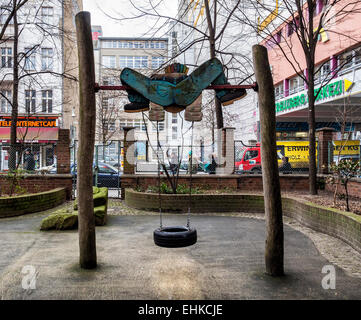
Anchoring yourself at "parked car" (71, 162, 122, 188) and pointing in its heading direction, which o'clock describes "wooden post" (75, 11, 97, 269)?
The wooden post is roughly at 3 o'clock from the parked car.

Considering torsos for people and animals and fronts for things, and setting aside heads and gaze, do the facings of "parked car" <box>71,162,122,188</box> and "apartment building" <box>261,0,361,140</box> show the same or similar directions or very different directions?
very different directions

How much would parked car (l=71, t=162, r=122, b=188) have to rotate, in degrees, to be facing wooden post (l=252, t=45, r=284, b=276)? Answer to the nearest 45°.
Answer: approximately 90° to its right

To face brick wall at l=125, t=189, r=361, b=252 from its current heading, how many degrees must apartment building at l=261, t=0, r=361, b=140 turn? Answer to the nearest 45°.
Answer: approximately 45° to its left

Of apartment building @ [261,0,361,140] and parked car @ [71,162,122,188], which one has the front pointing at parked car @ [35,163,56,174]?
the apartment building
